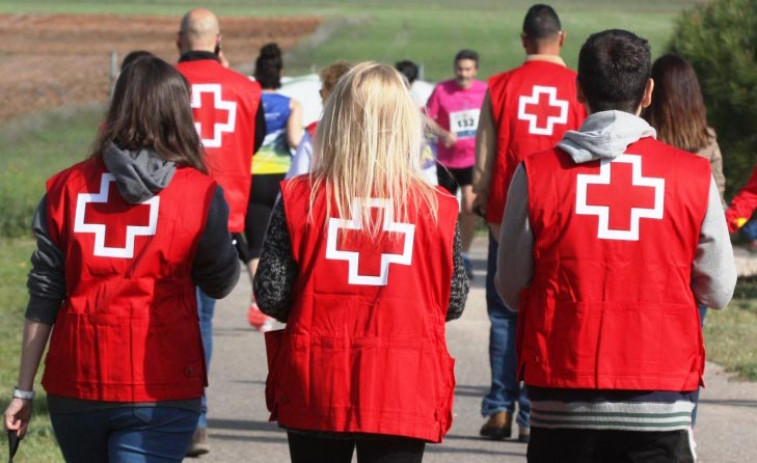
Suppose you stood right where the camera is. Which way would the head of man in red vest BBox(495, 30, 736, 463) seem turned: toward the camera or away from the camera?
away from the camera

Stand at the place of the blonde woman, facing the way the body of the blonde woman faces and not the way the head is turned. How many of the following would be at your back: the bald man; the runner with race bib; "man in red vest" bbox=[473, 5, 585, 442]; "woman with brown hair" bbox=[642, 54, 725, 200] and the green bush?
0

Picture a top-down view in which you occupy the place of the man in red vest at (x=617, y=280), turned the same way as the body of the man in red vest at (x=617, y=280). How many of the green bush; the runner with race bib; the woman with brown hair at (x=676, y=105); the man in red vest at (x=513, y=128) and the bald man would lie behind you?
0

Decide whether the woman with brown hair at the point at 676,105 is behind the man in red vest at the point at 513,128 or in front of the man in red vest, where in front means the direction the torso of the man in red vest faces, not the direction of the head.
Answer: behind

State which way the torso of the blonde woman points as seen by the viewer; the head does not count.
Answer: away from the camera

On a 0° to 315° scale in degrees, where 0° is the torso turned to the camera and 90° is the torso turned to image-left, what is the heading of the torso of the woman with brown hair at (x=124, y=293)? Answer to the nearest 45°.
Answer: approximately 180°

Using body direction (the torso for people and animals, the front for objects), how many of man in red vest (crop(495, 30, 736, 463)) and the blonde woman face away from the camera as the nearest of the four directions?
2

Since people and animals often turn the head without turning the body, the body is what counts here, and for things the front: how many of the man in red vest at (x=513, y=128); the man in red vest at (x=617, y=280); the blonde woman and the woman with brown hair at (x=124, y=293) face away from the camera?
4

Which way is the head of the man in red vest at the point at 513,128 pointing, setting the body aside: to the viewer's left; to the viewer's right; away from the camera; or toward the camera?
away from the camera

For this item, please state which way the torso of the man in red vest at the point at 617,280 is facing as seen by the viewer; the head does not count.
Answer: away from the camera

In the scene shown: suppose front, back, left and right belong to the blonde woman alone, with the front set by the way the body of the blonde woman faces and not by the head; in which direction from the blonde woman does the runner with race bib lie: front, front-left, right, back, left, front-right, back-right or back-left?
front

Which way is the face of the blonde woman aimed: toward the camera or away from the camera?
away from the camera

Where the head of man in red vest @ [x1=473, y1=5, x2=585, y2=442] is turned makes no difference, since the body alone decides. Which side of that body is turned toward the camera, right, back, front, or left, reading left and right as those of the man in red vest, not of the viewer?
back

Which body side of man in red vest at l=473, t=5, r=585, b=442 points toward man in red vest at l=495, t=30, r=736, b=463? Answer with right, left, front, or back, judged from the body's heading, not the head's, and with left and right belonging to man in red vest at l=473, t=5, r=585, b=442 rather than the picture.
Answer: back

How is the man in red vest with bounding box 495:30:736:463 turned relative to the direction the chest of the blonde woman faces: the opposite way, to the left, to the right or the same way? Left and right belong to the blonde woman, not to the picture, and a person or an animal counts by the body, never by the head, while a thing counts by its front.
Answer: the same way

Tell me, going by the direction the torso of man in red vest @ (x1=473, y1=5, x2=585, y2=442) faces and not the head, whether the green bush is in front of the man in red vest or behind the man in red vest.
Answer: in front

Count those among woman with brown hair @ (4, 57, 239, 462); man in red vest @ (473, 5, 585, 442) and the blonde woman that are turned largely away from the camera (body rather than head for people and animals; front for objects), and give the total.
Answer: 3
